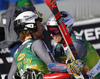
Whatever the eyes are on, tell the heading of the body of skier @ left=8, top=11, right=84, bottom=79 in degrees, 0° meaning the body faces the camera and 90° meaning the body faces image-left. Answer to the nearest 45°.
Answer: approximately 225°

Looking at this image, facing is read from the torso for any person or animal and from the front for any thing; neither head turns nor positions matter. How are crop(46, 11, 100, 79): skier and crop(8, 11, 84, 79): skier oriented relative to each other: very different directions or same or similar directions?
very different directions

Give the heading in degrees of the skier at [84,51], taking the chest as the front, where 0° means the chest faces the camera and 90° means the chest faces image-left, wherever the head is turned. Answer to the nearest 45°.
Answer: approximately 45°

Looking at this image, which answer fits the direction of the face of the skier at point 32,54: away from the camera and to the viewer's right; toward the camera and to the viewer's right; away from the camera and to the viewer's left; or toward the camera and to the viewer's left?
away from the camera and to the viewer's right

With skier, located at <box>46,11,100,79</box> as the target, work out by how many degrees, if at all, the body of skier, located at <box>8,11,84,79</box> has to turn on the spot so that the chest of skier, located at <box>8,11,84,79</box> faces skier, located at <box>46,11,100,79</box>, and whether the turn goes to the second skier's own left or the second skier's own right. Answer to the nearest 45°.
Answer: approximately 45° to the second skier's own right
